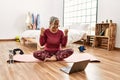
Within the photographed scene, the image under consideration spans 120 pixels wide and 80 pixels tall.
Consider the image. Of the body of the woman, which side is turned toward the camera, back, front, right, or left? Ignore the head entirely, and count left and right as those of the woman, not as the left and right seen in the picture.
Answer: front

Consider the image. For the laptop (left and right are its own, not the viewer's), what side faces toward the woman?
front

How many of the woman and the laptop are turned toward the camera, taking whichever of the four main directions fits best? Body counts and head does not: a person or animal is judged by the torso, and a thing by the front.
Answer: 1

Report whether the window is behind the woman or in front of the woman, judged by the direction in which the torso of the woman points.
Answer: behind

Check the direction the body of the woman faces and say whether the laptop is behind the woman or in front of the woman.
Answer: in front

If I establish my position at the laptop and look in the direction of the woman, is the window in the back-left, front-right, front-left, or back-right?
front-right

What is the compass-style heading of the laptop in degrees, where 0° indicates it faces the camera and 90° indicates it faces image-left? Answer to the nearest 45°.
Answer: approximately 135°

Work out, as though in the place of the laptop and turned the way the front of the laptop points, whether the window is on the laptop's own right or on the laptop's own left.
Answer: on the laptop's own right

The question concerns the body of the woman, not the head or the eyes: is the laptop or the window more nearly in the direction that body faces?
the laptop

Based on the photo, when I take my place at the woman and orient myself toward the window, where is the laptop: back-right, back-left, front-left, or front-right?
back-right
